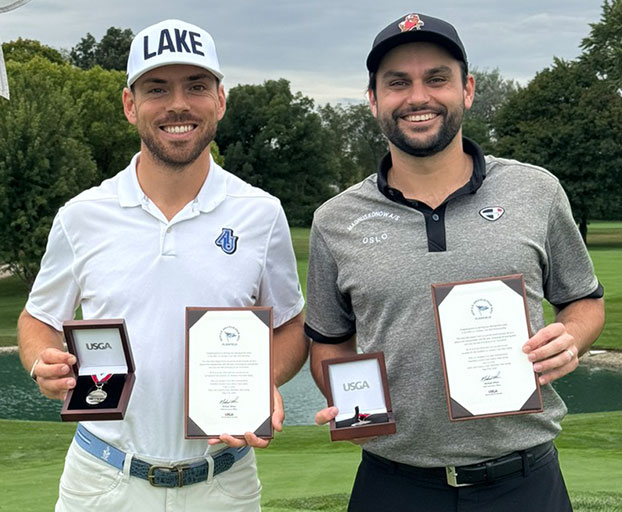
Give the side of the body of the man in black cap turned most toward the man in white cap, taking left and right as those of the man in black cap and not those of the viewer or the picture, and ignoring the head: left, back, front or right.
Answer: right

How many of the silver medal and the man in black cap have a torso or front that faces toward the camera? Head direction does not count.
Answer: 2

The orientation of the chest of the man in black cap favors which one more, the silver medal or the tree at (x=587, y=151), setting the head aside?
the silver medal

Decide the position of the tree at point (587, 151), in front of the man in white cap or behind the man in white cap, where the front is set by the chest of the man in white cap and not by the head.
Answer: behind

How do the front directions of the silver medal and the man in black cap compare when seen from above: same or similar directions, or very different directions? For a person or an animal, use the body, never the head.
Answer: same or similar directions

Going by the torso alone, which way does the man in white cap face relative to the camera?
toward the camera

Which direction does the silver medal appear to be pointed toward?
toward the camera

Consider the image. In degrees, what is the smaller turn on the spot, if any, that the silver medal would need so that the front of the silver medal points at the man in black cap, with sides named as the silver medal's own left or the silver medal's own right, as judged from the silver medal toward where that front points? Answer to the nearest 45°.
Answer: approximately 90° to the silver medal's own left

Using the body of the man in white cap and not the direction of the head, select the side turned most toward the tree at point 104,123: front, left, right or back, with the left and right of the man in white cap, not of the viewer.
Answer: back

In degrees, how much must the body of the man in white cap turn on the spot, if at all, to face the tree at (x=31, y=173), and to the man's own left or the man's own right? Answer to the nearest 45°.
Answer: approximately 180°

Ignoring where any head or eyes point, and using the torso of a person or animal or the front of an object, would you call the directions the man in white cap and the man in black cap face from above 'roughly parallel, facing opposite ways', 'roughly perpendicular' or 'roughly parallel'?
roughly parallel
